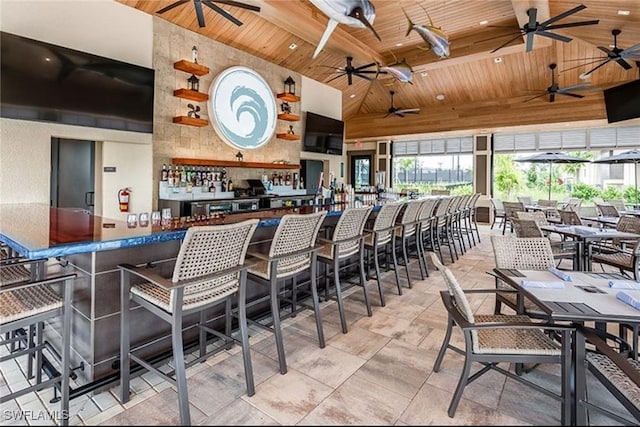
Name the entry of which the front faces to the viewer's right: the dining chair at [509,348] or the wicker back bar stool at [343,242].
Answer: the dining chair

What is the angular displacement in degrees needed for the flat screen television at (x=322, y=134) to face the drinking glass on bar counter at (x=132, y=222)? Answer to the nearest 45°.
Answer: approximately 45° to its right

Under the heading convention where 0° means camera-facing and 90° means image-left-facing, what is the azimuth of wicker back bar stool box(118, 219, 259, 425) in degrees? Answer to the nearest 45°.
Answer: approximately 135°

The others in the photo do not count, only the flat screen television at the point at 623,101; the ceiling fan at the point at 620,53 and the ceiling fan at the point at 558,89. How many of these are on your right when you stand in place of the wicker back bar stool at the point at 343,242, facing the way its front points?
3

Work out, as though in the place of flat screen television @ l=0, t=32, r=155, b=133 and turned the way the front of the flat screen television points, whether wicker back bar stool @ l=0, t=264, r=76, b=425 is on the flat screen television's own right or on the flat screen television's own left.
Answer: on the flat screen television's own right

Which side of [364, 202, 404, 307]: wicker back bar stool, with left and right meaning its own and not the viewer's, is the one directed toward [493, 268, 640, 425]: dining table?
back

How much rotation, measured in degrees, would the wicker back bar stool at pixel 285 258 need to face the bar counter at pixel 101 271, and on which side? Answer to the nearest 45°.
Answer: approximately 45° to its left

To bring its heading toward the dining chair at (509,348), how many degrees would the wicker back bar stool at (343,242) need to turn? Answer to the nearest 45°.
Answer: approximately 180°

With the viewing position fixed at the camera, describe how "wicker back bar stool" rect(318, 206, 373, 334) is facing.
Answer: facing away from the viewer and to the left of the viewer
